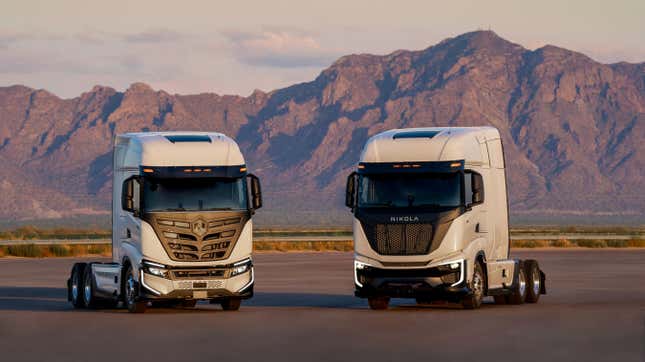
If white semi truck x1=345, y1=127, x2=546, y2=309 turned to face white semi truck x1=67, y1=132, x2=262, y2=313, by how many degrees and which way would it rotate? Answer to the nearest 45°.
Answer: approximately 45° to its right

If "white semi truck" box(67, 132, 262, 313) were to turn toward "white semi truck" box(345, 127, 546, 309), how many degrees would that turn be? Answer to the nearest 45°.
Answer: approximately 45° to its left

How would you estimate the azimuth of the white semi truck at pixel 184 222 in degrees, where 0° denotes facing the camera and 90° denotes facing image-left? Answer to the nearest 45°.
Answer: approximately 315°
